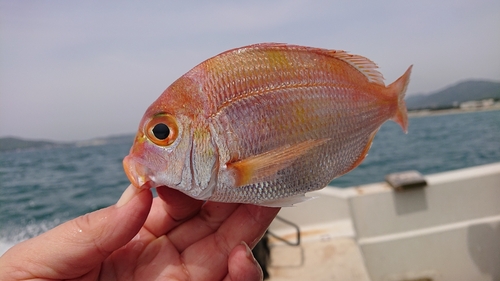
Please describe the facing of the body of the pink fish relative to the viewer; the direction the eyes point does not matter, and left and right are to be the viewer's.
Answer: facing to the left of the viewer
